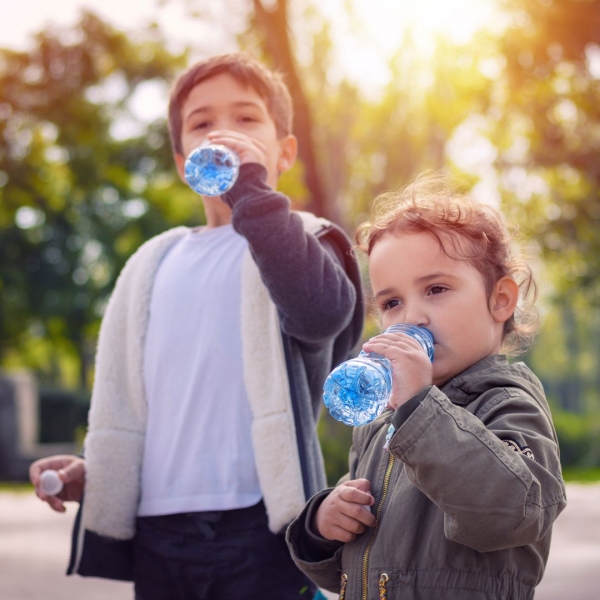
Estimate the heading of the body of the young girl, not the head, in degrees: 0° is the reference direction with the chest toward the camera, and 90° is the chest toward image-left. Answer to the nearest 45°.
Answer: approximately 45°

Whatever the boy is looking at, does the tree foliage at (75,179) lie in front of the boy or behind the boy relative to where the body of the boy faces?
behind

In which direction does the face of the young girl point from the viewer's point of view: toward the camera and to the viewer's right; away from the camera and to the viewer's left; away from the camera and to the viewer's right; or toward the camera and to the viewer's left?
toward the camera and to the viewer's left

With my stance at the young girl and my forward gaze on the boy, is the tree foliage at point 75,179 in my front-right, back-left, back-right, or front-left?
front-right

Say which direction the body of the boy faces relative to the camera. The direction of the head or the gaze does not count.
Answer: toward the camera

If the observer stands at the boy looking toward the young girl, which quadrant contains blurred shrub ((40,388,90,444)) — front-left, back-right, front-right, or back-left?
back-left

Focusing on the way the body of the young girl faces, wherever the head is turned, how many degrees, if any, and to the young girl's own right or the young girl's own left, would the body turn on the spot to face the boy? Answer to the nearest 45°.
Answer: approximately 90° to the young girl's own right

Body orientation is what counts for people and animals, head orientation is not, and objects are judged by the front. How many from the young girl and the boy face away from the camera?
0

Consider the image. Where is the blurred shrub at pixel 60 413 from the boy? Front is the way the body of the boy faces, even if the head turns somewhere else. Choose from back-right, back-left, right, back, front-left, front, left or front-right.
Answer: back

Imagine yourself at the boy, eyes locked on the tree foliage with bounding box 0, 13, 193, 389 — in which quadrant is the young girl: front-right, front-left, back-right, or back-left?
back-right

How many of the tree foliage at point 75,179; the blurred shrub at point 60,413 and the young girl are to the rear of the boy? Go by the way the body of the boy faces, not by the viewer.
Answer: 2

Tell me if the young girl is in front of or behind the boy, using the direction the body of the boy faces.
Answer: in front

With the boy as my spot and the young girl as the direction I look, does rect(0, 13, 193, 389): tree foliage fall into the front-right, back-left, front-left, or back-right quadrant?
back-left
